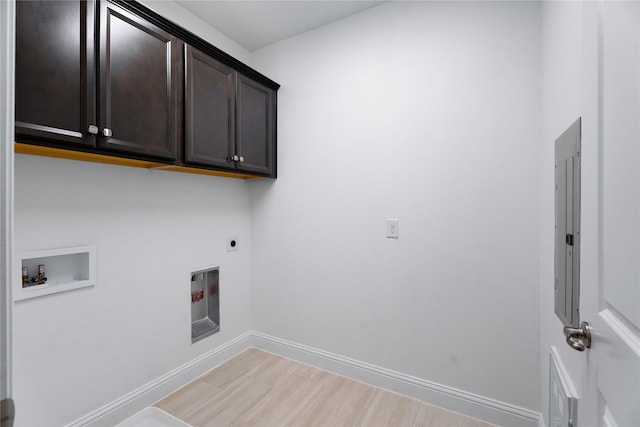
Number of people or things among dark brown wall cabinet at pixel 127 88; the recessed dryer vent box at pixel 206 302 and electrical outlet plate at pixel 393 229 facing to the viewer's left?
0

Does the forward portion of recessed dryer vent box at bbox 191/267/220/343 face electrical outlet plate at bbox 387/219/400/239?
yes

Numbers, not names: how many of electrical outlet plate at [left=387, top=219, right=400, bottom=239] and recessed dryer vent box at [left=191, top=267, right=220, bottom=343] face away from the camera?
0

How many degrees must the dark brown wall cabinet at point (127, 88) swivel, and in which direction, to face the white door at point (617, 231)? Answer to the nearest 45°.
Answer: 0° — it already faces it

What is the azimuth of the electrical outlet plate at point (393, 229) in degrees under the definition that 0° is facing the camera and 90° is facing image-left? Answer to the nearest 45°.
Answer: approximately 0°

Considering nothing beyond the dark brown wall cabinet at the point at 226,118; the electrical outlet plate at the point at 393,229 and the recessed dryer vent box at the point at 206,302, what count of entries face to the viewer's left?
0

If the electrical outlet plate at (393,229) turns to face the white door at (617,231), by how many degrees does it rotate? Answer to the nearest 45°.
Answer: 0° — it already faces it

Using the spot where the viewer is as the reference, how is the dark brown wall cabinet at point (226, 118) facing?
facing the viewer and to the right of the viewer

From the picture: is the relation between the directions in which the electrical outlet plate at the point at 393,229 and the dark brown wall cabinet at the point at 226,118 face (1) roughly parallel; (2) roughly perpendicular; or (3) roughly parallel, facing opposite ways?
roughly perpendicular

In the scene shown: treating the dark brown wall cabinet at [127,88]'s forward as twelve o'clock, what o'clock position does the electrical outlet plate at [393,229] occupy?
The electrical outlet plate is roughly at 11 o'clock from the dark brown wall cabinet.
